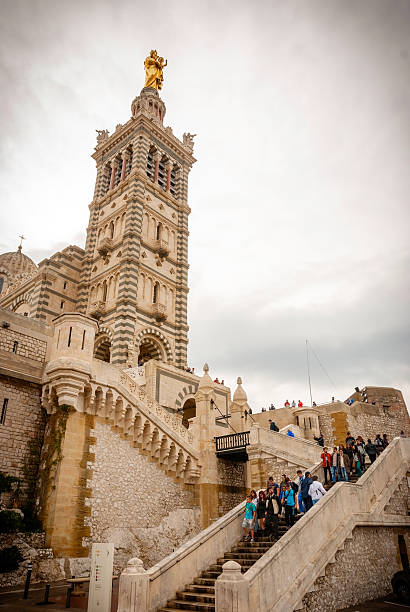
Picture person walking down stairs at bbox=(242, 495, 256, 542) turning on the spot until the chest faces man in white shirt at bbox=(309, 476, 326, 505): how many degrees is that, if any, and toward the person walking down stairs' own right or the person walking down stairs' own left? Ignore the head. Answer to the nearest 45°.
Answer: approximately 135° to the person walking down stairs' own left

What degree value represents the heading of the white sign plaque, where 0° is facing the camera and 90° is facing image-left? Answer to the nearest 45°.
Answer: approximately 0°

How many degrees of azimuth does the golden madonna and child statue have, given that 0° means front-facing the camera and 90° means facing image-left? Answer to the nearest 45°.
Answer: approximately 315°

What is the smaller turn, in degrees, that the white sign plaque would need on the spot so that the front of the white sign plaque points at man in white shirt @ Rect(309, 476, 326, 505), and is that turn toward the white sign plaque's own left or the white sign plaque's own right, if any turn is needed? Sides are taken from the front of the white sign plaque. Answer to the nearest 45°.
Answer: approximately 90° to the white sign plaque's own left

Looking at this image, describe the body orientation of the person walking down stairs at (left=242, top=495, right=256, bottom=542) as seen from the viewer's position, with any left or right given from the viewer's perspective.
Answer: facing the viewer and to the left of the viewer

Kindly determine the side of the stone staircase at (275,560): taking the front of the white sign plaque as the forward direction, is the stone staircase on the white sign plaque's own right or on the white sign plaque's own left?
on the white sign plaque's own left

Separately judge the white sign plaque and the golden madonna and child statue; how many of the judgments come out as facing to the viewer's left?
0
